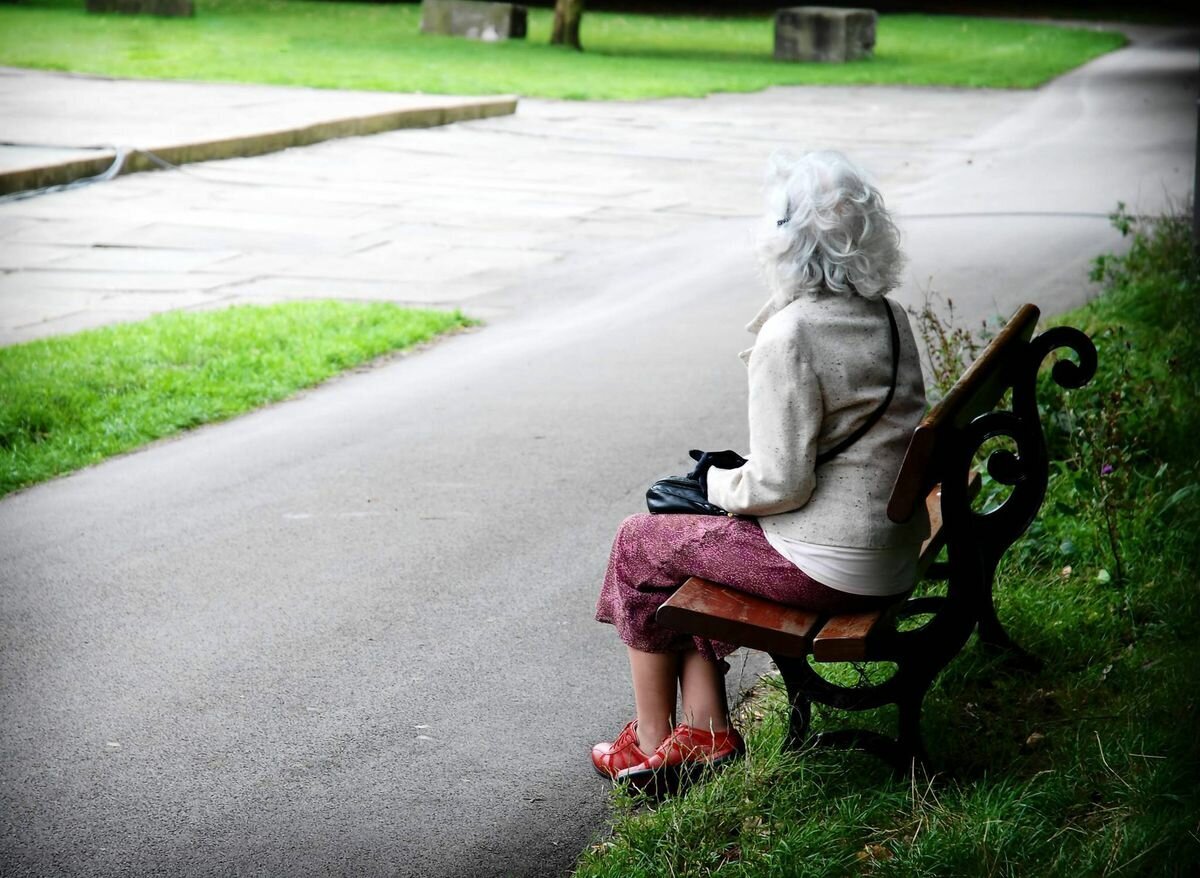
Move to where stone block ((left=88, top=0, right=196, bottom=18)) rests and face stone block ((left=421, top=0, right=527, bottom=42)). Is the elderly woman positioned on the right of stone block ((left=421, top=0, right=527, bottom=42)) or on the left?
right

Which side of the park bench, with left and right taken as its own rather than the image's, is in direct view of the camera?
left

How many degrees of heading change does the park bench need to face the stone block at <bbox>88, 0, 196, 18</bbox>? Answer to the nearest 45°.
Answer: approximately 45° to its right

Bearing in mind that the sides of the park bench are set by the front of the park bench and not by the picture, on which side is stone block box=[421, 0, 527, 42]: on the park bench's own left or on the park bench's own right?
on the park bench's own right

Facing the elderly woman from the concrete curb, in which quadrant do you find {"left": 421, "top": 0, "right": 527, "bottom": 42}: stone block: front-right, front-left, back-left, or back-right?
back-left

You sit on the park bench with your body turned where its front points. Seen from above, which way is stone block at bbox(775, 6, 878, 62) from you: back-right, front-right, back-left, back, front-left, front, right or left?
right

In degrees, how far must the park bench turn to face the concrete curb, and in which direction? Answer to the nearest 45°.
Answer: approximately 45° to its right
